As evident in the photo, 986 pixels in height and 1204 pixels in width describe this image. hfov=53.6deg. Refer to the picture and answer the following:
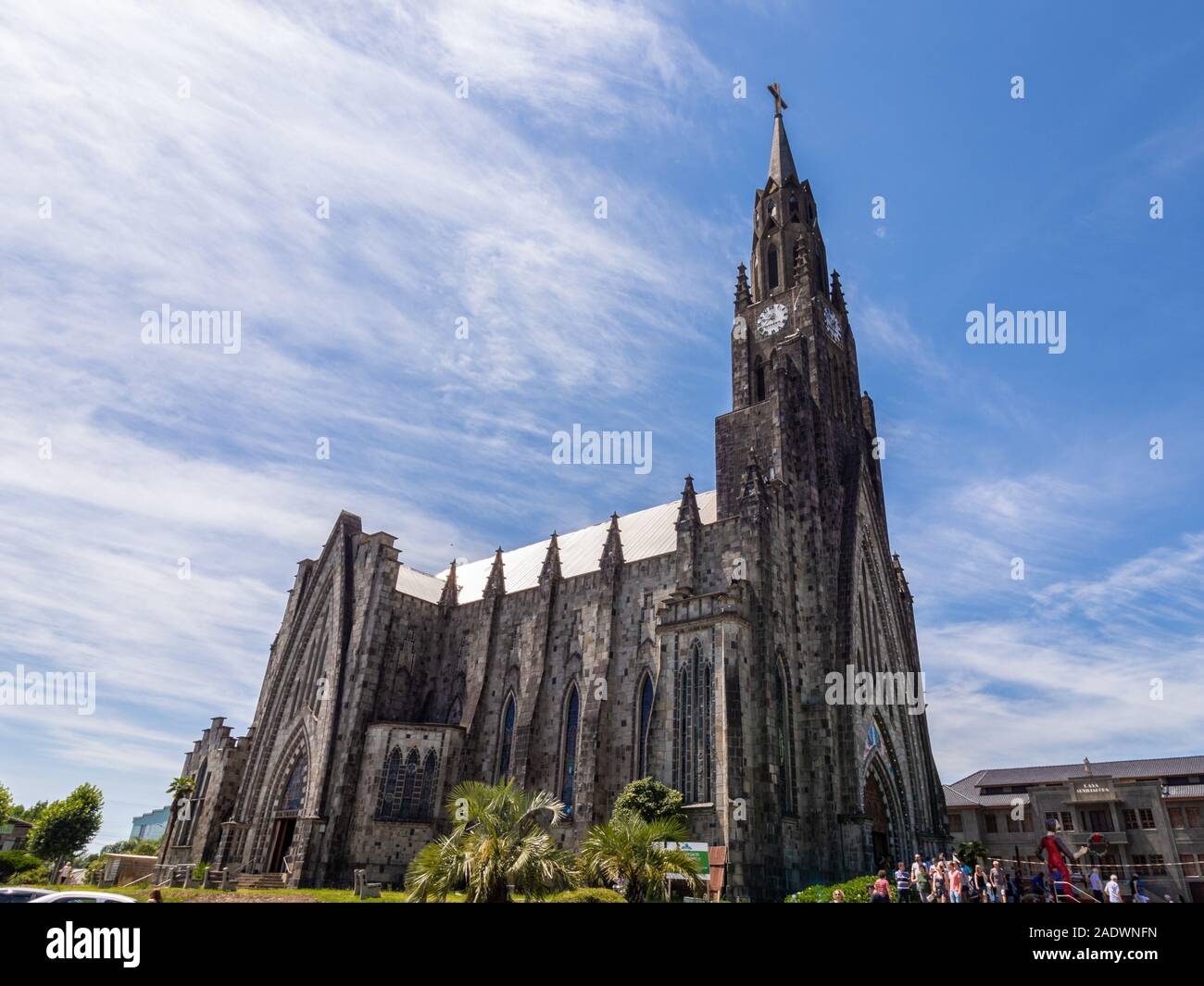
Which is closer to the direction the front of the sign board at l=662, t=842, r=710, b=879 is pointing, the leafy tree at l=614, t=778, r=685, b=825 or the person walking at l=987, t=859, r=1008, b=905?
the person walking

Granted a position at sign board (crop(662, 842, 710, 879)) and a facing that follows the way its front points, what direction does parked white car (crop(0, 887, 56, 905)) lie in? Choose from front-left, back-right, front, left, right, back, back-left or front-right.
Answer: front-right

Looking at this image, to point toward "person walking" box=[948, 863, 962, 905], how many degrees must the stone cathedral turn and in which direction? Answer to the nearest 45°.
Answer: approximately 45° to its right

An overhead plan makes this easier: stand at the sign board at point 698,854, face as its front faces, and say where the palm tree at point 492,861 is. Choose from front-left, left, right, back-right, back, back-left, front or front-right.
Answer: front-right

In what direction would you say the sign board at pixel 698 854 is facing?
toward the camera

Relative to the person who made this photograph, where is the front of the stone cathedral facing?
facing the viewer and to the right of the viewer

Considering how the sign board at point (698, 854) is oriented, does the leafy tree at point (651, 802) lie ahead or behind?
behind

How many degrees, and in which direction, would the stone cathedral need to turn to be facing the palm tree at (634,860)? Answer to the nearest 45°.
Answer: approximately 45° to its right

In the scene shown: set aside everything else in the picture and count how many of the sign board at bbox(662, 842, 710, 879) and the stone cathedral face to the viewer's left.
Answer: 0

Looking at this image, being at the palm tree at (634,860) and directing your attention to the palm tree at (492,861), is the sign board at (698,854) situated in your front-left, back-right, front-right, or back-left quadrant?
back-right

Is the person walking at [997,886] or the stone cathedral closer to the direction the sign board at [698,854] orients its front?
the person walking
